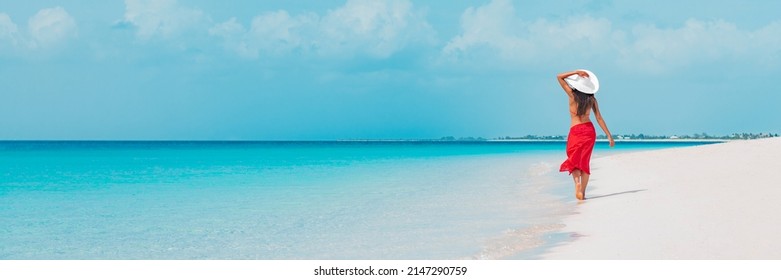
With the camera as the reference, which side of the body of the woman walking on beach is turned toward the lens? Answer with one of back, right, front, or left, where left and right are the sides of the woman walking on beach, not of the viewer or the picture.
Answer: back

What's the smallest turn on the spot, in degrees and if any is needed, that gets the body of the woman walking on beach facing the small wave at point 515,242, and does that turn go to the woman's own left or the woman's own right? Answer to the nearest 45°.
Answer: approximately 180°

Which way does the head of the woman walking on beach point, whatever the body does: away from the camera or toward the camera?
away from the camera
